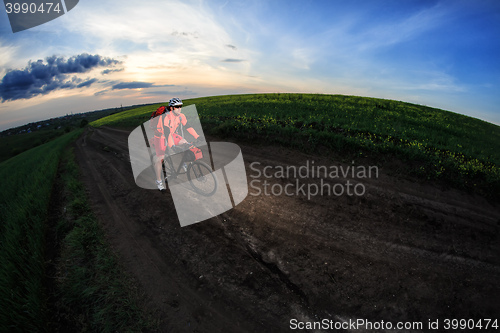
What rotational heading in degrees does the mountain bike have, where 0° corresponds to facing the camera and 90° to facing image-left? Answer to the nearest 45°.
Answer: approximately 315°

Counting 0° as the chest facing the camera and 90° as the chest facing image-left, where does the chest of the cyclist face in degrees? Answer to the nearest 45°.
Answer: approximately 315°
